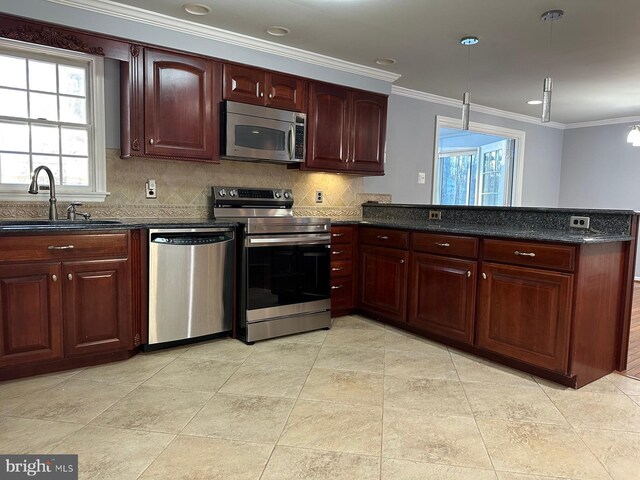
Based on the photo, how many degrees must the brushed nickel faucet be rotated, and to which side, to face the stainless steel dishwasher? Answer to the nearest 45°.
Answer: approximately 135° to its left

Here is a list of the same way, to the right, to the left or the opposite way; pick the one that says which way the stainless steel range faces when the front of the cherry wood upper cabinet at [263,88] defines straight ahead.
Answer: the same way

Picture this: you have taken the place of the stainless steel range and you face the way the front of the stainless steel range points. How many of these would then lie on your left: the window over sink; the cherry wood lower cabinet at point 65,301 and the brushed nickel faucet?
0

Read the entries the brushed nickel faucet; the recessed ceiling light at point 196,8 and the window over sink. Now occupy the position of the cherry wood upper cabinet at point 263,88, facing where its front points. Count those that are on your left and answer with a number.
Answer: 0

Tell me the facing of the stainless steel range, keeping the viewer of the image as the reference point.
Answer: facing the viewer and to the right of the viewer

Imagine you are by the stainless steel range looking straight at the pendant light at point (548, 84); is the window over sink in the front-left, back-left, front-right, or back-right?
back-right

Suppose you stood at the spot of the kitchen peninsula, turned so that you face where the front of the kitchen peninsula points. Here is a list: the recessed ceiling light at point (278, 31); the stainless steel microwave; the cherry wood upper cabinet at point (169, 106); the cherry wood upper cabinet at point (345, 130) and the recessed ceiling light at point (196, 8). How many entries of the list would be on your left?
0

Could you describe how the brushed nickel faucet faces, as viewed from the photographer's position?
facing the viewer and to the left of the viewer

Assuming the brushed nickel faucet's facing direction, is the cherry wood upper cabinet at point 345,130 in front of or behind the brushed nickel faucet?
behind

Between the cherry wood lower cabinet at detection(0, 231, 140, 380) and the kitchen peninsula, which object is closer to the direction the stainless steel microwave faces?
the kitchen peninsula

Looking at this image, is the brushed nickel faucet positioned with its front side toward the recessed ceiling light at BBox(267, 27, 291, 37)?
no

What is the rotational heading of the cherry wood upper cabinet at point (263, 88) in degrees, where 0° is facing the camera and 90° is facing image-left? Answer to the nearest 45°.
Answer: approximately 315°

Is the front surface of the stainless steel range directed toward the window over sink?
no

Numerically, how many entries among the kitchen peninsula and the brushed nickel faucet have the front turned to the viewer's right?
0
